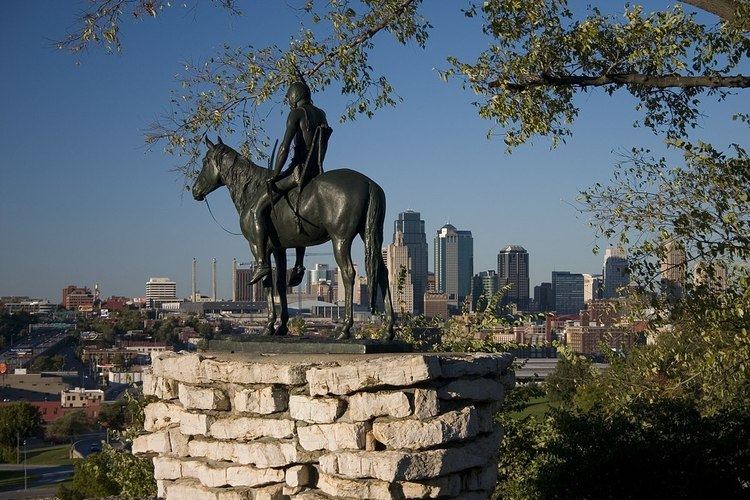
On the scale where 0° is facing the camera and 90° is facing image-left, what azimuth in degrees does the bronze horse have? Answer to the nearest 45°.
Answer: approximately 135°

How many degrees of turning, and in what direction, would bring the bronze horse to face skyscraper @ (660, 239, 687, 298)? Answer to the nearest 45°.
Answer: approximately 90° to its right

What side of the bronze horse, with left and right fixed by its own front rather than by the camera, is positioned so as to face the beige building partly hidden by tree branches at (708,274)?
right

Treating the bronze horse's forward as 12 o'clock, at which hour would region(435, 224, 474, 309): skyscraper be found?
The skyscraper is roughly at 2 o'clock from the bronze horse.

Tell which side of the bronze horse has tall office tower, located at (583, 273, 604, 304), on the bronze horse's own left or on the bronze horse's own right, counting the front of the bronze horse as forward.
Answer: on the bronze horse's own right

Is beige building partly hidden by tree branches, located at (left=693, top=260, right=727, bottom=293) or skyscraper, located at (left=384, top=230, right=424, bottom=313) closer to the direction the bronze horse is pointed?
the skyscraper

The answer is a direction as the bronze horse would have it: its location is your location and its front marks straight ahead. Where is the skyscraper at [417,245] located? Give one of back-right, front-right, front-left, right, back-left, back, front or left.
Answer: front-right

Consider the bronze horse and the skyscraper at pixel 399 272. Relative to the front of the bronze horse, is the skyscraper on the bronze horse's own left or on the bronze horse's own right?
on the bronze horse's own right
